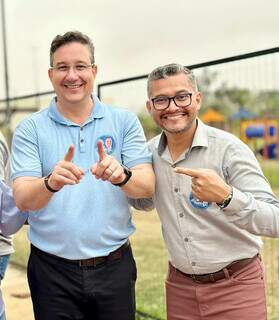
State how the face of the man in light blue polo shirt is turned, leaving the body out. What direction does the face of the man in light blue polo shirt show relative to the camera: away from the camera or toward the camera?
toward the camera

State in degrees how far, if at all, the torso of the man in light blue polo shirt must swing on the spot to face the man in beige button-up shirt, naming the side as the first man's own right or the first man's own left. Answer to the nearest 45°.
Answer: approximately 90° to the first man's own left

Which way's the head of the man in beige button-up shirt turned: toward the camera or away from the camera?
toward the camera

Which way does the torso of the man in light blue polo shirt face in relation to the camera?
toward the camera
